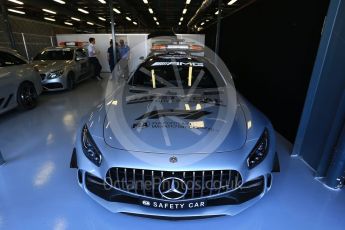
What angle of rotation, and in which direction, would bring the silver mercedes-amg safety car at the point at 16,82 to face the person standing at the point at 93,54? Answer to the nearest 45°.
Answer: approximately 180°

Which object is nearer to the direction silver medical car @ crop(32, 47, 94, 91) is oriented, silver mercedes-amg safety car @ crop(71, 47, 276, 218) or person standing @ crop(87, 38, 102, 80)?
the silver mercedes-amg safety car

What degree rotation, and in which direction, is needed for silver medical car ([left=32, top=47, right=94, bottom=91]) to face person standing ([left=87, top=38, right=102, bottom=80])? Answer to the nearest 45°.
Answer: approximately 180°

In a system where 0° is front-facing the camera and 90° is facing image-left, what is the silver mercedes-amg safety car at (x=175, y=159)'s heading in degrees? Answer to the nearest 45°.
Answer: approximately 0°

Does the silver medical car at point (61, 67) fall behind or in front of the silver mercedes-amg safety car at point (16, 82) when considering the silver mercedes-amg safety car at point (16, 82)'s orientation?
behind

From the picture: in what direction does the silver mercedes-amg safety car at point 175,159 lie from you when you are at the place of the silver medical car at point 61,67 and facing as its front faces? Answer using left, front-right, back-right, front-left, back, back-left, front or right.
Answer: front-left

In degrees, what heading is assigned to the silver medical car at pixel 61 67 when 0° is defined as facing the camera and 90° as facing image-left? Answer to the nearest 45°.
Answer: approximately 45°

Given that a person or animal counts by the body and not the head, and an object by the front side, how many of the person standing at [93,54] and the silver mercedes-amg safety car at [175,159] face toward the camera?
1
